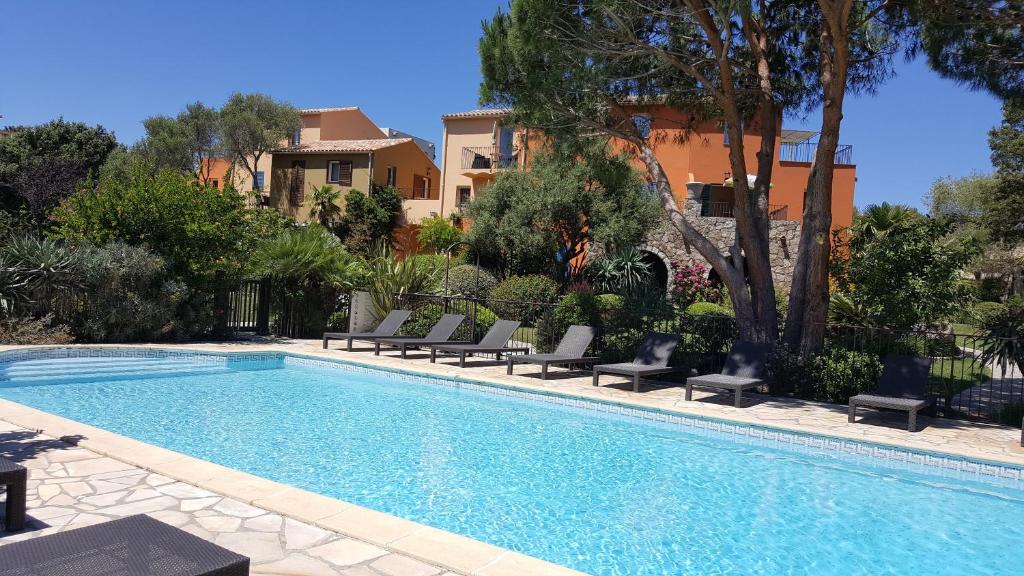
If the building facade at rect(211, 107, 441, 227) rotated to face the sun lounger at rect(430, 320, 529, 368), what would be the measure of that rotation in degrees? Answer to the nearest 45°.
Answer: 0° — it already faces it

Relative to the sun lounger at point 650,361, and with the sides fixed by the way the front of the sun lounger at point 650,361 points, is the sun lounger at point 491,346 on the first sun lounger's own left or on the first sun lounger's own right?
on the first sun lounger's own right

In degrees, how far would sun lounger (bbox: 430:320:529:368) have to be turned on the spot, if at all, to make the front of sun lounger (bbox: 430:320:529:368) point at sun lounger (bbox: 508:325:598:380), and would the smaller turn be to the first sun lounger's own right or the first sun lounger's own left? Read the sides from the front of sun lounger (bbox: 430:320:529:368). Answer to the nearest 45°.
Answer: approximately 90° to the first sun lounger's own left

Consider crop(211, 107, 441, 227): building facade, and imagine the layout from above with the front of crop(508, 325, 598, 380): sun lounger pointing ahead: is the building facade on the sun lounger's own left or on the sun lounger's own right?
on the sun lounger's own right

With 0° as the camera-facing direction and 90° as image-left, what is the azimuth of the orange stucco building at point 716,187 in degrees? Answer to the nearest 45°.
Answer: approximately 0°

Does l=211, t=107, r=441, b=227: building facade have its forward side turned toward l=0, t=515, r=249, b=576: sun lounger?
yes

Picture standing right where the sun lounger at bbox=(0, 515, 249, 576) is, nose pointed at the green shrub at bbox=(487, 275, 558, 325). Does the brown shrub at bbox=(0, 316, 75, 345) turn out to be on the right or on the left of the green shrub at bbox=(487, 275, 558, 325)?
left

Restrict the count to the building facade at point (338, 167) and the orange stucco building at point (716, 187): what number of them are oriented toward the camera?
2

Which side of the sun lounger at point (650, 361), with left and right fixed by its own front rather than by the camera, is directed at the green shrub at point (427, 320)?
right
